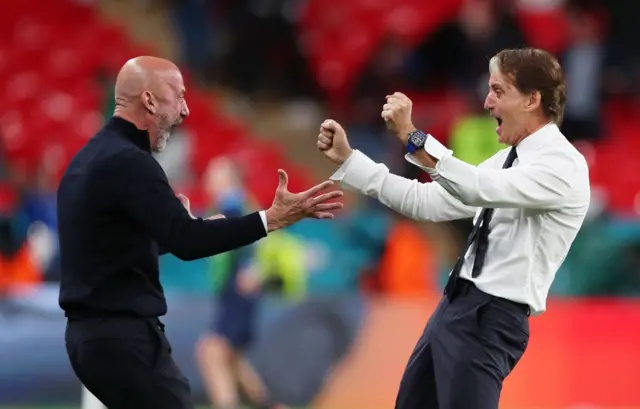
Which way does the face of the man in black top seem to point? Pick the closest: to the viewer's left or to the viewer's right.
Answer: to the viewer's right

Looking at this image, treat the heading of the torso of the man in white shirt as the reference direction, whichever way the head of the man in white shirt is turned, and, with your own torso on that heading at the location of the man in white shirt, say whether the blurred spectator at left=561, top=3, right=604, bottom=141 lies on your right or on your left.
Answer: on your right

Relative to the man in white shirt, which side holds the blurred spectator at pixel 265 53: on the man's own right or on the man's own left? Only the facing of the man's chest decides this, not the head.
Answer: on the man's own right

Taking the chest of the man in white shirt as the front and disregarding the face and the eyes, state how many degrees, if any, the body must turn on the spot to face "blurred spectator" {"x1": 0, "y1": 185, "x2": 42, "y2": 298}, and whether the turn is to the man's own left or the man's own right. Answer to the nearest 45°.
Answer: approximately 45° to the man's own right

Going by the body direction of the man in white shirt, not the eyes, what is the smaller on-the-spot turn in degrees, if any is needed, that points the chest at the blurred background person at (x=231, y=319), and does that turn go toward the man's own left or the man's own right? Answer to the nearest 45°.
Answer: approximately 45° to the man's own right

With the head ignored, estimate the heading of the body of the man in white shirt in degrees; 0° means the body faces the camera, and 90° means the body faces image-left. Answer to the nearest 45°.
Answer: approximately 90°

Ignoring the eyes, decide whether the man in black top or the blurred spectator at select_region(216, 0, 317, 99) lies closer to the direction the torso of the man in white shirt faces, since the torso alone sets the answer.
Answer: the man in black top

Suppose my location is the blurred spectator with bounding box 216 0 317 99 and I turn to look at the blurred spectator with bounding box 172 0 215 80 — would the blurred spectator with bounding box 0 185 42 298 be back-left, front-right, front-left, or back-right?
front-left

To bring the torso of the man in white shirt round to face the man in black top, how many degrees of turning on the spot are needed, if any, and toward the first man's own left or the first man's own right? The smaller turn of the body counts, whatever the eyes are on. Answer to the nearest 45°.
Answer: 0° — they already face them

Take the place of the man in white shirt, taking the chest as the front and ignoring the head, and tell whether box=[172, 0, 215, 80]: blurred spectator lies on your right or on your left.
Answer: on your right

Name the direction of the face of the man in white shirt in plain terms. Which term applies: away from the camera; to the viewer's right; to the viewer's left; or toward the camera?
to the viewer's left

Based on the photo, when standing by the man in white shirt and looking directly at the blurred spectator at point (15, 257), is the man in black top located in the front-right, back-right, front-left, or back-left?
front-left
